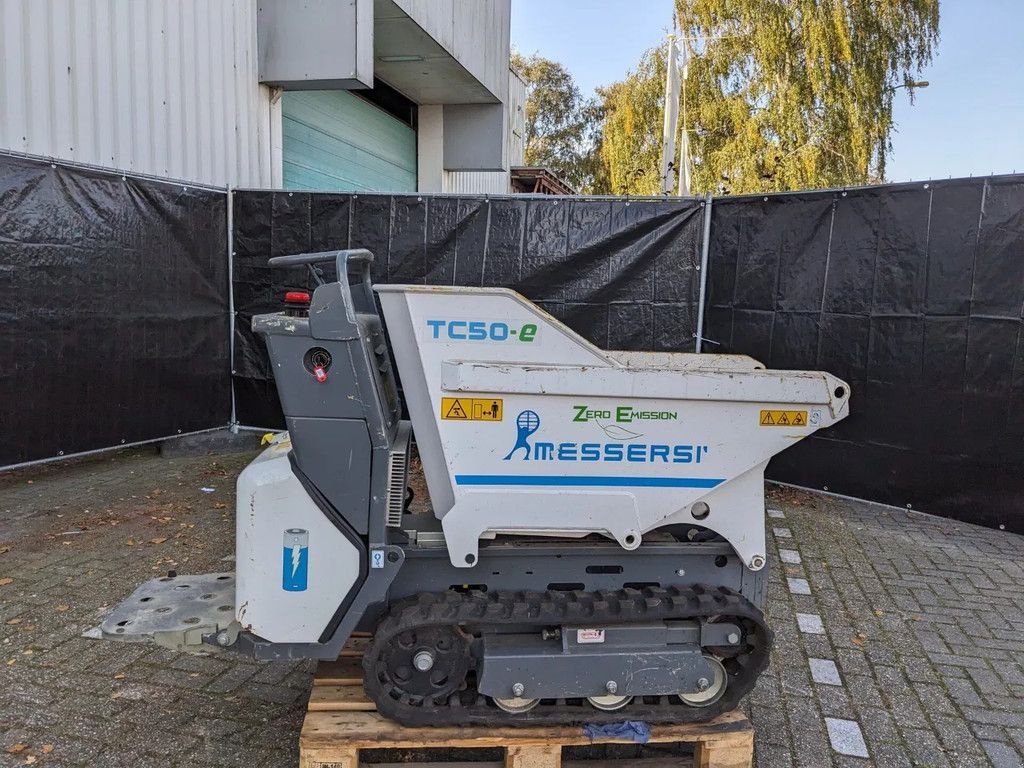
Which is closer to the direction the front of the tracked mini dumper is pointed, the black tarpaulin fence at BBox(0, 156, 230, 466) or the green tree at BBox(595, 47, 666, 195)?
the green tree

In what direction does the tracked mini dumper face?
to the viewer's right

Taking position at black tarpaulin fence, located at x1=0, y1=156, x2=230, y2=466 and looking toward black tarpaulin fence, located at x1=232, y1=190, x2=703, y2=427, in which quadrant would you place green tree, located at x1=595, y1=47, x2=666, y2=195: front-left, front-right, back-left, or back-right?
front-left

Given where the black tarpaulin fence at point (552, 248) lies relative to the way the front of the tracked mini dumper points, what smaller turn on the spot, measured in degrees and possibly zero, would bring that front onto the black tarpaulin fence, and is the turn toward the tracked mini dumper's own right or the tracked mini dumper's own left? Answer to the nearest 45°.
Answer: approximately 90° to the tracked mini dumper's own left

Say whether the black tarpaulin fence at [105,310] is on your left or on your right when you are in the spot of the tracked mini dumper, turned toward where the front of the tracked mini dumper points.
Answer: on your left

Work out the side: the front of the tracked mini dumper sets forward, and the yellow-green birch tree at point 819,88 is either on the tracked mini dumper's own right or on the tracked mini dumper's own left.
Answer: on the tracked mini dumper's own left

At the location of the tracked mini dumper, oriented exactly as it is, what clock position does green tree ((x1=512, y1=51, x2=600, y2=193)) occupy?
The green tree is roughly at 9 o'clock from the tracked mini dumper.

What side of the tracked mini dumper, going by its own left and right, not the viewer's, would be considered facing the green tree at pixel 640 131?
left

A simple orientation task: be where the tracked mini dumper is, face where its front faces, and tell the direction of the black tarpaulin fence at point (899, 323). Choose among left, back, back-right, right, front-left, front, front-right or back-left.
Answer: front-left
